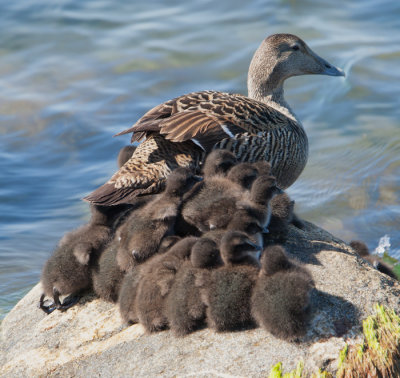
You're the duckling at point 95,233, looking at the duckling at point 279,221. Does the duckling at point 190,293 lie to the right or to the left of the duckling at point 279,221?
right

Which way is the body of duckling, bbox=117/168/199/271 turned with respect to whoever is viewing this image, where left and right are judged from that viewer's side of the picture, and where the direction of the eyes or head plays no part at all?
facing away from the viewer and to the right of the viewer

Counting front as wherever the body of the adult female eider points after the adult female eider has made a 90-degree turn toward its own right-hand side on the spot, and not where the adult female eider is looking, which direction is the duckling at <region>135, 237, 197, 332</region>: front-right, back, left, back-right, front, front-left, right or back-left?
front

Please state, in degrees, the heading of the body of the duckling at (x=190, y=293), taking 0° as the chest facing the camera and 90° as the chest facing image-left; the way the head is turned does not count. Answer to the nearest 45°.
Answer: approximately 225°

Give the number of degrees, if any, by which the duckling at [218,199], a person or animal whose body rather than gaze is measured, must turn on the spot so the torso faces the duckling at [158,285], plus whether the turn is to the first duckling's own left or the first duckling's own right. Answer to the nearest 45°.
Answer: approximately 180°

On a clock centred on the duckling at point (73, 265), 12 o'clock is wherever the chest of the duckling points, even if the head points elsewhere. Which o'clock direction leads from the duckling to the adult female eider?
The adult female eider is roughly at 12 o'clock from the duckling.

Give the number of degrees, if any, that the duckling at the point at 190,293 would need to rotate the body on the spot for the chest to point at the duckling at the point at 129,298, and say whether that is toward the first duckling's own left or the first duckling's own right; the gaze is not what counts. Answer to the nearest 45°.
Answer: approximately 90° to the first duckling's own left

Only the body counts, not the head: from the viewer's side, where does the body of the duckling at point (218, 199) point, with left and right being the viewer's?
facing away from the viewer and to the right of the viewer

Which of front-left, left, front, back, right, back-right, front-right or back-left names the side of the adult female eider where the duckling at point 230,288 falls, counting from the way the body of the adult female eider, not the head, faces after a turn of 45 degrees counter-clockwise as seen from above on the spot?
back-right

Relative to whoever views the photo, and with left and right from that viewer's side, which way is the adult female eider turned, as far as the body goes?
facing to the right of the viewer
